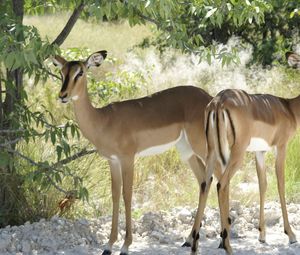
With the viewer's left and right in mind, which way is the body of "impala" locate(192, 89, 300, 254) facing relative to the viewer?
facing away from the viewer and to the right of the viewer

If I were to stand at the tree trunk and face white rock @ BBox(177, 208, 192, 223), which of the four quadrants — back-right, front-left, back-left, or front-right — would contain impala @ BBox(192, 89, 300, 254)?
front-right

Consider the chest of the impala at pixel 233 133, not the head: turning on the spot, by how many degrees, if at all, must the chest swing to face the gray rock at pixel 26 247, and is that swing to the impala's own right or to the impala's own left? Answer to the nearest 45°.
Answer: approximately 135° to the impala's own left

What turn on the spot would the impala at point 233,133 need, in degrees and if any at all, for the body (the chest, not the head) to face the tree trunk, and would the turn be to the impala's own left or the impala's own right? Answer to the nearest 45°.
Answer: approximately 135° to the impala's own left

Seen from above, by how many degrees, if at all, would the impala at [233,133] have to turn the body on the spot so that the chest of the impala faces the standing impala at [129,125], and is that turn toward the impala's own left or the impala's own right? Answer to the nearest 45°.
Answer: approximately 135° to the impala's own left
